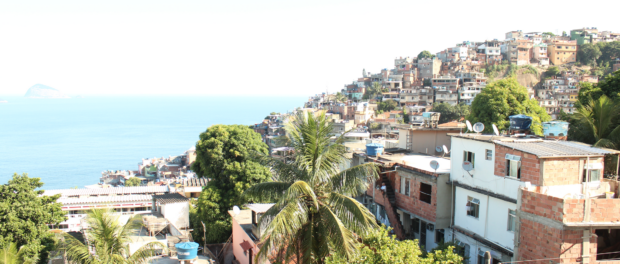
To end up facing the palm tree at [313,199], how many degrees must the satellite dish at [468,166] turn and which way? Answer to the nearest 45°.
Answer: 0° — it already faces it

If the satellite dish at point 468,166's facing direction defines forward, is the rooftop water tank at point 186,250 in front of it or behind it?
in front

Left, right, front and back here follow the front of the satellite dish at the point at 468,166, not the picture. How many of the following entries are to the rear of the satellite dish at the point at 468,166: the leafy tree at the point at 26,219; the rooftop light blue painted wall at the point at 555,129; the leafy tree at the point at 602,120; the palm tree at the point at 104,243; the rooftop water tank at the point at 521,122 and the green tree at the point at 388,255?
3

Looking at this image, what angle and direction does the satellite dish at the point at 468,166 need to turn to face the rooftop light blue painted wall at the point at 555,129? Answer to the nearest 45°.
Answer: approximately 180°

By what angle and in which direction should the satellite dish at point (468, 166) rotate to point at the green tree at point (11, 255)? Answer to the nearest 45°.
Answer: approximately 45° to its right

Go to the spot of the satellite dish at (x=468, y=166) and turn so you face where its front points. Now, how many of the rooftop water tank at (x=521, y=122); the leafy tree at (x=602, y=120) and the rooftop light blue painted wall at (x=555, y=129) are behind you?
3

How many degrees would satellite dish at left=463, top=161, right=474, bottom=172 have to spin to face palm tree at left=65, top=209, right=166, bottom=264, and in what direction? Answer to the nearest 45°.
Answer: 0° — it already faces it

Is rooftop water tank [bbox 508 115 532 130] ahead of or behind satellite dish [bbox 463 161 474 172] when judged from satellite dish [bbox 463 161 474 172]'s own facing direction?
behind

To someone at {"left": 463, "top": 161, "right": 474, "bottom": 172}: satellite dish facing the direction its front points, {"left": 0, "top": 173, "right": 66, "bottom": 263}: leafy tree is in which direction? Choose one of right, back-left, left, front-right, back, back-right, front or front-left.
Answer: front-right

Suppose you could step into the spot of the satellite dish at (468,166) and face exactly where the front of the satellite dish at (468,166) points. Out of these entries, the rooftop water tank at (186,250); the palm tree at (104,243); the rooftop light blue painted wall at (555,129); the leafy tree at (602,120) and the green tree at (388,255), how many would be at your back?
2

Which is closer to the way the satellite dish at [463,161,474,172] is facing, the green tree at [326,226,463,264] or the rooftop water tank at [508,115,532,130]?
the green tree

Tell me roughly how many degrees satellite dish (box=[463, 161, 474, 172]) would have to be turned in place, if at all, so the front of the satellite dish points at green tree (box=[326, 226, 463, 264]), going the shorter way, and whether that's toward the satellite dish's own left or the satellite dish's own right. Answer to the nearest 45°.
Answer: approximately 45° to the satellite dish's own right

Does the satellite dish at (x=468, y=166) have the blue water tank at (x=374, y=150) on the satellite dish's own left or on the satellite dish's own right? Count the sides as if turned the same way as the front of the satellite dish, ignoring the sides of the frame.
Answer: on the satellite dish's own right
